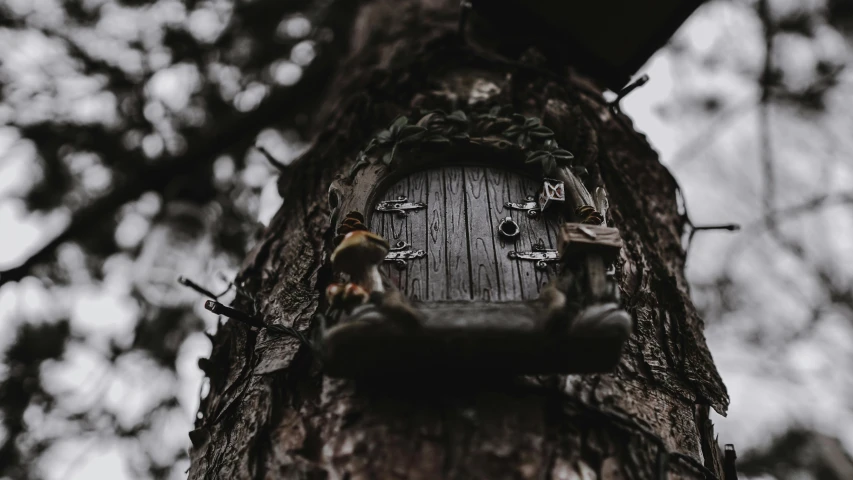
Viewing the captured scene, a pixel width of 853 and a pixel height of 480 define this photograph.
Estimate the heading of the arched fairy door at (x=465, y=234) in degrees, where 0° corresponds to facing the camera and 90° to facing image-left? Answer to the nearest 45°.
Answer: approximately 0°
